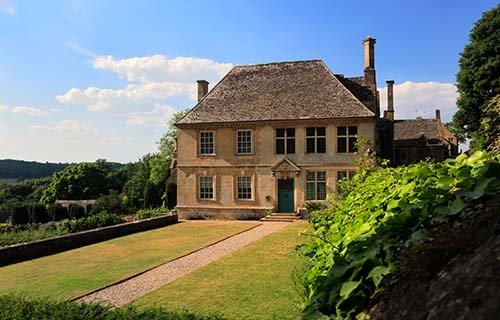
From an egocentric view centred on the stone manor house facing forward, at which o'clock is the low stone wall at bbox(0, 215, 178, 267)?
The low stone wall is roughly at 1 o'clock from the stone manor house.

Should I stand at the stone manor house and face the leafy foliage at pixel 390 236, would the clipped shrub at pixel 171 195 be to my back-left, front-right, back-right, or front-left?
back-right

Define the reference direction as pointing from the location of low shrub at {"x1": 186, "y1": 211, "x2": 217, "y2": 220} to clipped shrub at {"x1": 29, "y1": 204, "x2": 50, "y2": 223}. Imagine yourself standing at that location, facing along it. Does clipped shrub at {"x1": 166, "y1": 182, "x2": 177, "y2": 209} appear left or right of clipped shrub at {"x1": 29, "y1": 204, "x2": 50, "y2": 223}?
right

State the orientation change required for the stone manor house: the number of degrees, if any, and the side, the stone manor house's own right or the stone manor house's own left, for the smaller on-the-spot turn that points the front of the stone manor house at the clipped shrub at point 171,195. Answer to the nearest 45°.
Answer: approximately 135° to the stone manor house's own right

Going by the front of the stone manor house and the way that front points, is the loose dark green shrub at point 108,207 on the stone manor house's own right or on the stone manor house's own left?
on the stone manor house's own right

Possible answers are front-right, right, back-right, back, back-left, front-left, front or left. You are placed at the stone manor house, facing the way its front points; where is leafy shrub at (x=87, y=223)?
front-right

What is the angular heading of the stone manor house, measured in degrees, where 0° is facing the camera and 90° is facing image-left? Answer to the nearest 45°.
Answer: approximately 0°

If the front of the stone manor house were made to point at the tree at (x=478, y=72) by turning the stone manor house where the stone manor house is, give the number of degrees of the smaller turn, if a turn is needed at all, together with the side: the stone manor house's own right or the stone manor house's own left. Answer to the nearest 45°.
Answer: approximately 90° to the stone manor house's own left

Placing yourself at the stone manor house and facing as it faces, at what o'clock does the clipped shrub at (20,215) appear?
The clipped shrub is roughly at 3 o'clock from the stone manor house.

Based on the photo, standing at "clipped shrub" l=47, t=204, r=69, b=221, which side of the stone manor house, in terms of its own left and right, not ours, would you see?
right

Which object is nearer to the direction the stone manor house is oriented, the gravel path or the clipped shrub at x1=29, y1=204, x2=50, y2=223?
the gravel path
